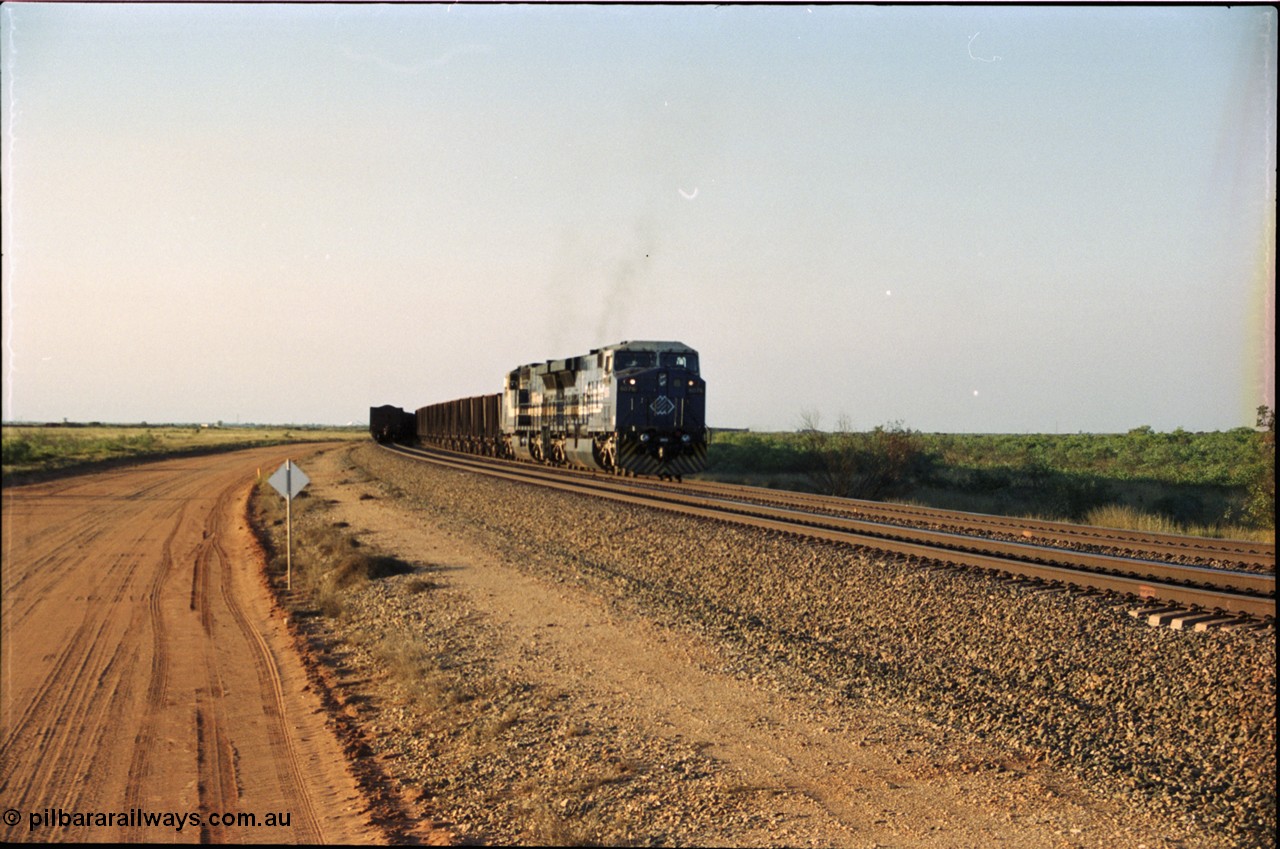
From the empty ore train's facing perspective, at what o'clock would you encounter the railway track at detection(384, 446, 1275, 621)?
The railway track is roughly at 1 o'clock from the empty ore train.

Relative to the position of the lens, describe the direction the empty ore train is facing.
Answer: facing the viewer and to the right of the viewer
